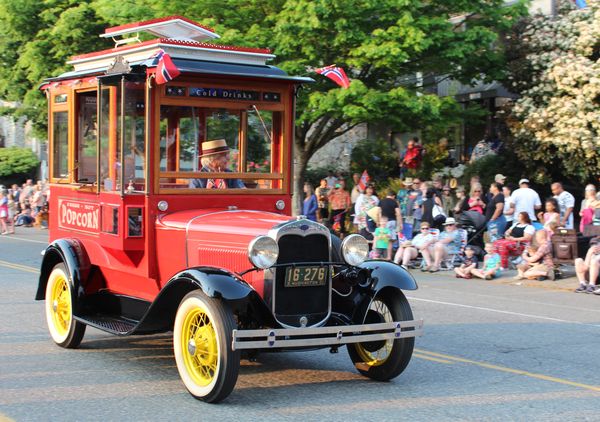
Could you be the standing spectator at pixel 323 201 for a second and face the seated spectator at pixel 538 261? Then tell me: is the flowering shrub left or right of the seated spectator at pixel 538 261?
left

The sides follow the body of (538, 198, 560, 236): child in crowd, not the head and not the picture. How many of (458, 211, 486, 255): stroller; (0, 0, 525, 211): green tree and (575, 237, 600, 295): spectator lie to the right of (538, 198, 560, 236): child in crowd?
2

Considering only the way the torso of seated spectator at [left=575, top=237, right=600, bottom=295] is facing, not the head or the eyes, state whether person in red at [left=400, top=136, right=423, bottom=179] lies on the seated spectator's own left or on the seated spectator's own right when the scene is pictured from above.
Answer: on the seated spectator's own right

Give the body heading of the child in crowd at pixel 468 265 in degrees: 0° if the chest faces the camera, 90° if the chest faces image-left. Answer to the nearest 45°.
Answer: approximately 45°

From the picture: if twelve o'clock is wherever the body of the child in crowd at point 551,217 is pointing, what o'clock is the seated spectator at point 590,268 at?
The seated spectator is roughly at 10 o'clock from the child in crowd.

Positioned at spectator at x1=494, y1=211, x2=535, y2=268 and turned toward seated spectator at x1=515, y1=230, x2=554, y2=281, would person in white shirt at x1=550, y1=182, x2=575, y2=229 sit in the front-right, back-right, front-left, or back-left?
back-left
